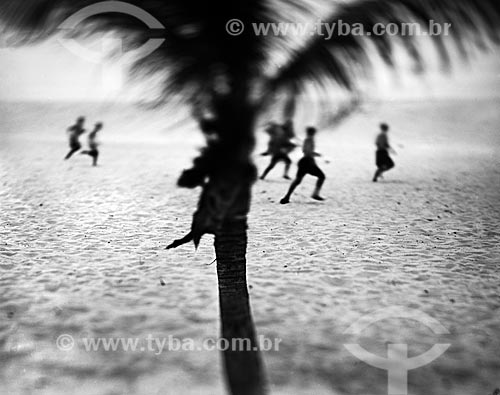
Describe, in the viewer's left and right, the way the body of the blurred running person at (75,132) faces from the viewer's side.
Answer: facing to the right of the viewer
